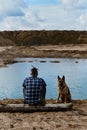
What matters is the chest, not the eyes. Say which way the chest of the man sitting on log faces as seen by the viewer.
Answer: away from the camera

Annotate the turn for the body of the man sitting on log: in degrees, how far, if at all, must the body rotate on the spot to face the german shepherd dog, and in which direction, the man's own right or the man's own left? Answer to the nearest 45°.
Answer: approximately 45° to the man's own right
